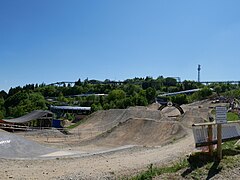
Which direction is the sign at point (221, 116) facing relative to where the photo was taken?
toward the camera

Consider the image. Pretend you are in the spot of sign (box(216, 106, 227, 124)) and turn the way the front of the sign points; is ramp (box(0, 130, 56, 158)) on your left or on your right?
on your right
